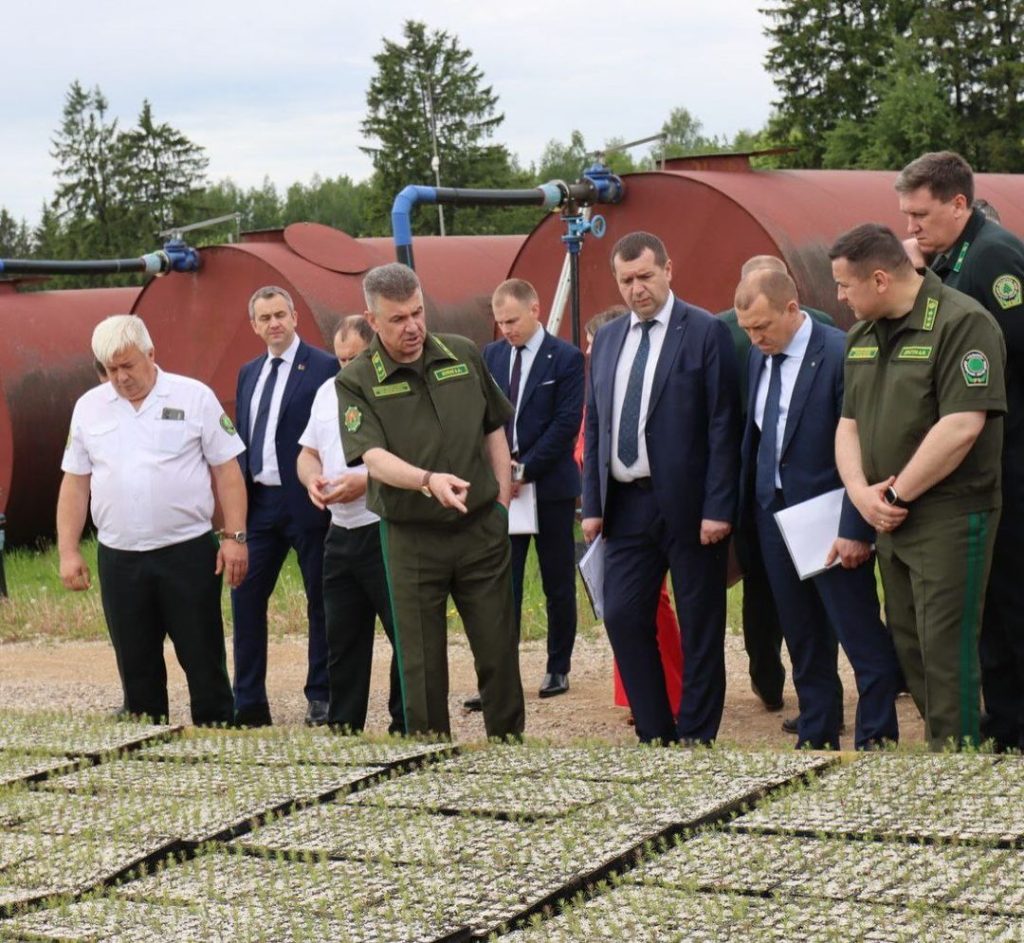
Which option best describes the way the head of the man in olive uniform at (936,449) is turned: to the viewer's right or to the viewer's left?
to the viewer's left

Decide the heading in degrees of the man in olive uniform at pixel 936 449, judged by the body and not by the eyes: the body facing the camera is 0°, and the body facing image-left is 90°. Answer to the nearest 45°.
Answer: approximately 45°

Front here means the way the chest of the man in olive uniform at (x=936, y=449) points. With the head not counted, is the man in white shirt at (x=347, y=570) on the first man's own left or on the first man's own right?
on the first man's own right

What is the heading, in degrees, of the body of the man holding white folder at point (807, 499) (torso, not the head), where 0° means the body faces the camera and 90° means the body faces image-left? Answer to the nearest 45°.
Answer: approximately 45°

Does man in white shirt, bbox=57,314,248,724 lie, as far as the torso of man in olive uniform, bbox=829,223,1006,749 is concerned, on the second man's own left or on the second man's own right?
on the second man's own right

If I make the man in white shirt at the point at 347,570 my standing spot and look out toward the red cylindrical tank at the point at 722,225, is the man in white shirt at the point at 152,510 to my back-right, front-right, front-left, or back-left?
back-left

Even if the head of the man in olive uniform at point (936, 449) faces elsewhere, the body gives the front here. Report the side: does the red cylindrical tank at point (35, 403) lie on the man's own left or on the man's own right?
on the man's own right

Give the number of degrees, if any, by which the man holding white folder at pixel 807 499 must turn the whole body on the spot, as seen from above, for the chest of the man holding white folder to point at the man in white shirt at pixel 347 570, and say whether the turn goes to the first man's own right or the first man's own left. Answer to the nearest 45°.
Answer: approximately 90° to the first man's own right

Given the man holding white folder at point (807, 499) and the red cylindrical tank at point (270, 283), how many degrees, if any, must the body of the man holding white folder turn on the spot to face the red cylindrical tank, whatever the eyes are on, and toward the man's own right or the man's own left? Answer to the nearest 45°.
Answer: approximately 90° to the man's own right
